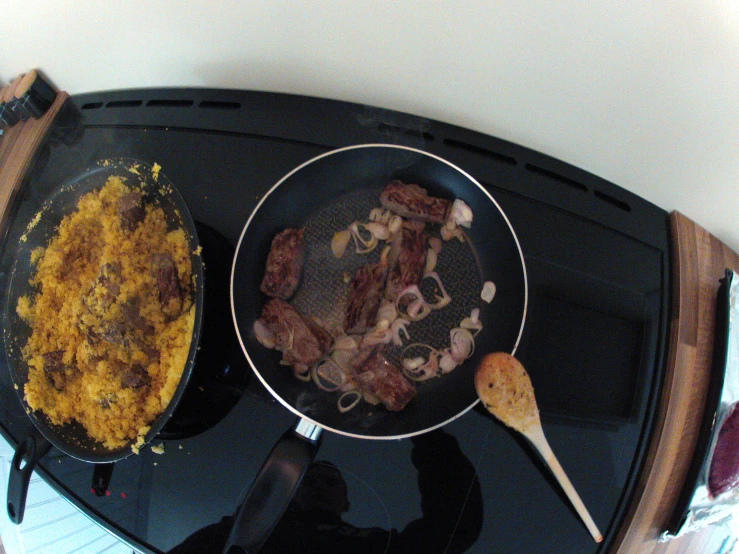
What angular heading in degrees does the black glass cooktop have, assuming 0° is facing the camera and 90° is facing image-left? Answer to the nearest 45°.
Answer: approximately 0°
